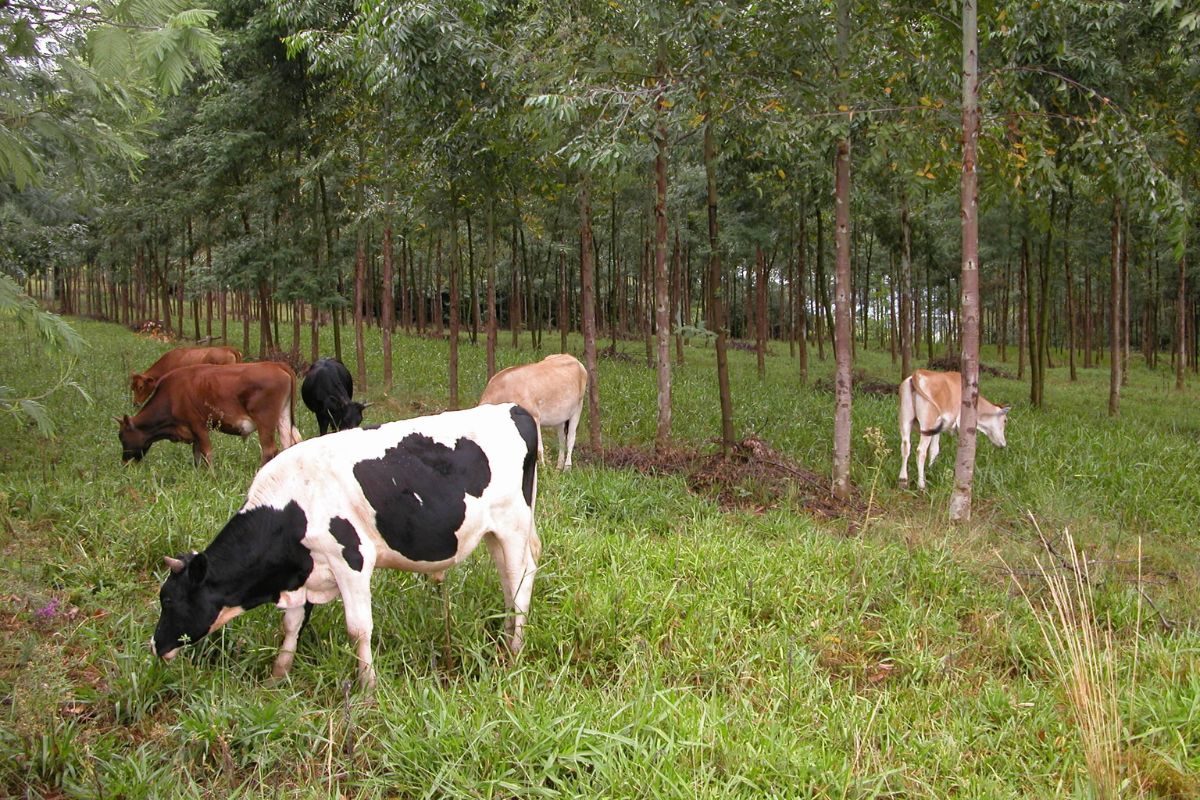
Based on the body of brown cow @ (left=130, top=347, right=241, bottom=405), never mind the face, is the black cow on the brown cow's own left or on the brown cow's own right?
on the brown cow's own left

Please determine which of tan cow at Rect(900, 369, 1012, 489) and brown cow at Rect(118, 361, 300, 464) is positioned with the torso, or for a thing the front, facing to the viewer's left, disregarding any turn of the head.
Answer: the brown cow

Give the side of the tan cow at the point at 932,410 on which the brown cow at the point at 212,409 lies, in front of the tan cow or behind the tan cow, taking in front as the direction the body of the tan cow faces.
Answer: behind

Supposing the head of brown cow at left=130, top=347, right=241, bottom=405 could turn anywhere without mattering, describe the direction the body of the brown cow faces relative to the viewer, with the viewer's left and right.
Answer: facing to the left of the viewer

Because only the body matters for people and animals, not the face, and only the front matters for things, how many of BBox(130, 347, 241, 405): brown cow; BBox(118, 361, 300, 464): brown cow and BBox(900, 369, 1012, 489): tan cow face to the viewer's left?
2

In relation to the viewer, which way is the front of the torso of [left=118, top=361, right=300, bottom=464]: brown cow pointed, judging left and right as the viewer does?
facing to the left of the viewer

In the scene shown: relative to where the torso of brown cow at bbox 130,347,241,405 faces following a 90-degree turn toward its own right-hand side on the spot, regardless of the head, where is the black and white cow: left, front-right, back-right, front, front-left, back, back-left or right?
back

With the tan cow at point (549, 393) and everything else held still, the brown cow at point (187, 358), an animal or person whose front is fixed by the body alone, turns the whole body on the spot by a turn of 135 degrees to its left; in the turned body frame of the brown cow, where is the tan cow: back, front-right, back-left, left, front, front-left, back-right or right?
front

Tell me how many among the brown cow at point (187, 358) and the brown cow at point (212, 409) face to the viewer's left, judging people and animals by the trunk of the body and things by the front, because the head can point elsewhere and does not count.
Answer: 2

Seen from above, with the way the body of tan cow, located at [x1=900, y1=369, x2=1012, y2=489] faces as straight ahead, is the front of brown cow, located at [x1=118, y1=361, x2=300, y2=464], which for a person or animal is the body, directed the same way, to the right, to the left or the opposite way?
the opposite way

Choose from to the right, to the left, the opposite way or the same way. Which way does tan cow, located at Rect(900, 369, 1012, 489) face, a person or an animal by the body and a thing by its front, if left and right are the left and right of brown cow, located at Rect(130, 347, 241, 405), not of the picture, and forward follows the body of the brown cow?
the opposite way

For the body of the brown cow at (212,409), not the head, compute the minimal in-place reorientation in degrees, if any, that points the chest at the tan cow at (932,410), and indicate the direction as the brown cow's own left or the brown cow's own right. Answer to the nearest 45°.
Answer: approximately 180°

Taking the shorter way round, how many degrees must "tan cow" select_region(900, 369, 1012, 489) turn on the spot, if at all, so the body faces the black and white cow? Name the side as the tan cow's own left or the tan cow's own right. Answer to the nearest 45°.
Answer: approximately 135° to the tan cow's own right

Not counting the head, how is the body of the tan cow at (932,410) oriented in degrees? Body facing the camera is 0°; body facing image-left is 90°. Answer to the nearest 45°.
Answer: approximately 225°
